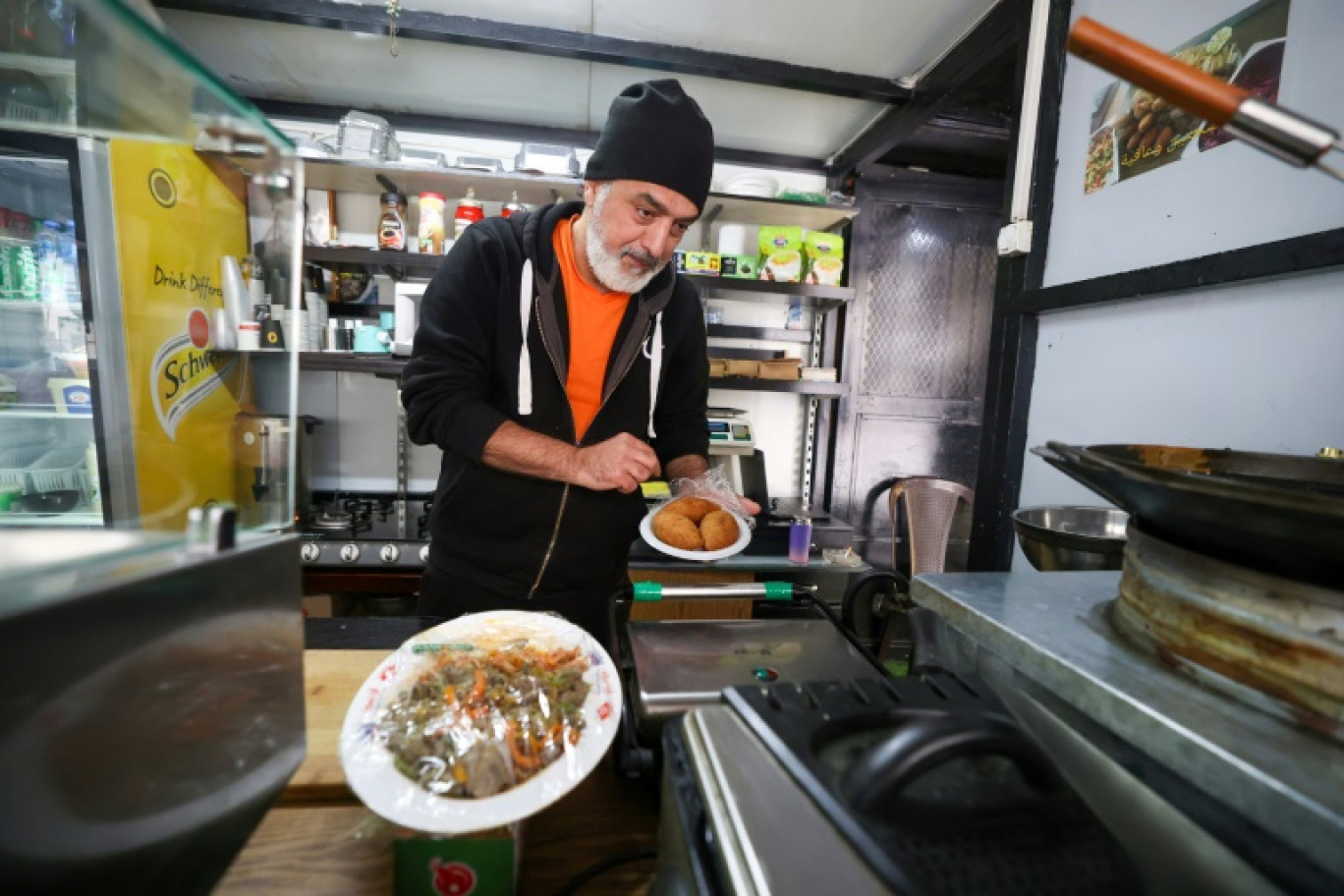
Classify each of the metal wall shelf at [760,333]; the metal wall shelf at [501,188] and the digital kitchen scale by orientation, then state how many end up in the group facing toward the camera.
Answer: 3

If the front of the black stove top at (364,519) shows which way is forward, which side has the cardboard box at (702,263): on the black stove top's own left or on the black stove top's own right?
on the black stove top's own left

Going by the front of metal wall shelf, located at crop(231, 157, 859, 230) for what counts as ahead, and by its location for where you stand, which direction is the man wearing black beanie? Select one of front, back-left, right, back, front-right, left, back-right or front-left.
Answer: front

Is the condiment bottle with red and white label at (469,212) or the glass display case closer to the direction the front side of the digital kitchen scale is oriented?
the glass display case

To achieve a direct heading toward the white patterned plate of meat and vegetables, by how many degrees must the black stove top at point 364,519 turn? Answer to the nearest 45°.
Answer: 0° — it already faces it

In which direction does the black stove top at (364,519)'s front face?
toward the camera

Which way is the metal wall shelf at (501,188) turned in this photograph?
toward the camera

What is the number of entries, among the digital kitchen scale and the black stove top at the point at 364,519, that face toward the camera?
2

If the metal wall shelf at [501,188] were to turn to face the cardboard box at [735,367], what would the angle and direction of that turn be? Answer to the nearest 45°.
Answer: approximately 90° to its left

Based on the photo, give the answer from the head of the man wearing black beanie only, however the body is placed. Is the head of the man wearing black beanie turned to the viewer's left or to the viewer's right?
to the viewer's right

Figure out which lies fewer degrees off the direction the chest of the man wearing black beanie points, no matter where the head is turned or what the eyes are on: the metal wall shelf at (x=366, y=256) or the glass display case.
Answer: the glass display case

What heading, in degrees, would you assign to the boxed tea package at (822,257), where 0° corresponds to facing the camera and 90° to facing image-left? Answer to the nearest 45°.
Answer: approximately 0°
